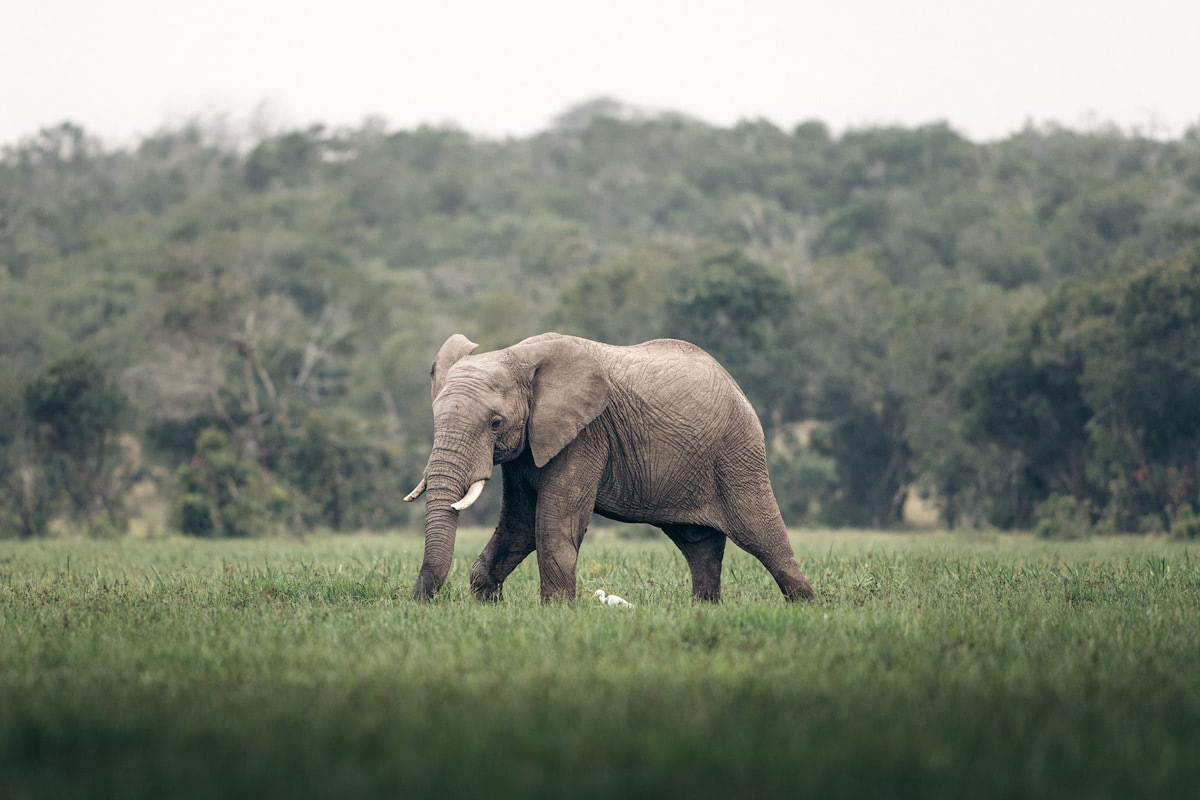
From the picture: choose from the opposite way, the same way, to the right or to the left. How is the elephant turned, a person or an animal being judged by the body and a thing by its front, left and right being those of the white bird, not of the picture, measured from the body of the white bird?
the same way

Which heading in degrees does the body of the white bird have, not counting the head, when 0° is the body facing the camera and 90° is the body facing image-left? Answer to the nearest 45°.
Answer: approximately 90°

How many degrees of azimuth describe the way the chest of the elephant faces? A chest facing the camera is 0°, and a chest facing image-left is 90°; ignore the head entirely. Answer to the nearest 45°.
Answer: approximately 90°

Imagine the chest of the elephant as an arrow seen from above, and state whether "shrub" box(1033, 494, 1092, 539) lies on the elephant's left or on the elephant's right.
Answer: on the elephant's right

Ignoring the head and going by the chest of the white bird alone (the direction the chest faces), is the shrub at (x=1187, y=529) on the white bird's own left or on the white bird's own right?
on the white bird's own right

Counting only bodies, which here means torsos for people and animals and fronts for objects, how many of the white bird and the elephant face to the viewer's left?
2
